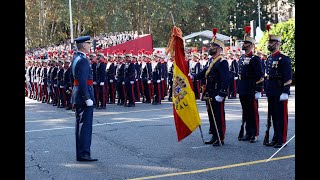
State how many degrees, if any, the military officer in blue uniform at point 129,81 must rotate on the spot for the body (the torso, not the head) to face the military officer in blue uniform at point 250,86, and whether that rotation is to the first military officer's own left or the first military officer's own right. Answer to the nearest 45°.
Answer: approximately 45° to the first military officer's own left

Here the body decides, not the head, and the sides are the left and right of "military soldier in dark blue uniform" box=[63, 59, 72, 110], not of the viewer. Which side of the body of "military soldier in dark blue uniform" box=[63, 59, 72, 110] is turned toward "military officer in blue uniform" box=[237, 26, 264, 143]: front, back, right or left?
left

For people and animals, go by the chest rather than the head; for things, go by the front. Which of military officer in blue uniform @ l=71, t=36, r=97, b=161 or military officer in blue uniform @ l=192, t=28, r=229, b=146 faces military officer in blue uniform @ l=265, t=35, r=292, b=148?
military officer in blue uniform @ l=71, t=36, r=97, b=161

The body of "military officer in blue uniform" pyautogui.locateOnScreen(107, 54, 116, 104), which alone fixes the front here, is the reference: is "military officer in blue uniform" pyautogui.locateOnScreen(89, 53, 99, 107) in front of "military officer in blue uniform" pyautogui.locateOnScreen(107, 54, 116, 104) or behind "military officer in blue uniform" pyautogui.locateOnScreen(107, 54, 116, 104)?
in front

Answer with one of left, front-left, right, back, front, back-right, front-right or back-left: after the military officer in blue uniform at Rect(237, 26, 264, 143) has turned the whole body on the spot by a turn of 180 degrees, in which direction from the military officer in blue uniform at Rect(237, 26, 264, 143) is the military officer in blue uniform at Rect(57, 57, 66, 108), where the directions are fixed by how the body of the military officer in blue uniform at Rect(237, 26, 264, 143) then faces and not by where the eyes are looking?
left

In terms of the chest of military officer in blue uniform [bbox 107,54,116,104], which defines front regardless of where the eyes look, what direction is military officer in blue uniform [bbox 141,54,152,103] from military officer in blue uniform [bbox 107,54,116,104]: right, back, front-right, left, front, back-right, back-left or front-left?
back-left

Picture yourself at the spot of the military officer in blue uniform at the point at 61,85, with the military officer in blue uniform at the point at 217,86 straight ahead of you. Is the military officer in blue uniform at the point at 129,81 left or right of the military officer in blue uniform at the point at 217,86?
left

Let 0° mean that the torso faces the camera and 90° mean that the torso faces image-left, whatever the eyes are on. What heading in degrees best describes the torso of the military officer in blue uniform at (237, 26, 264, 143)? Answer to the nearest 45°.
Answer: approximately 45°

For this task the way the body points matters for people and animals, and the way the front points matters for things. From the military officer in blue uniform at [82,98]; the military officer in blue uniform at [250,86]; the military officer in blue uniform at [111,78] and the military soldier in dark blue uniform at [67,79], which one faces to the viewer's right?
the military officer in blue uniform at [82,98]

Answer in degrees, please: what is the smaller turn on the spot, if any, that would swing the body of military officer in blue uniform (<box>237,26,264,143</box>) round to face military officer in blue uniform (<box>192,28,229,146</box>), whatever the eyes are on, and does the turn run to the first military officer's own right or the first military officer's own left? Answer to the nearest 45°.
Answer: approximately 45° to the first military officer's own right

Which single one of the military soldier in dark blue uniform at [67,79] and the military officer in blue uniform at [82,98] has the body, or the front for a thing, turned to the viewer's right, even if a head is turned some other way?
the military officer in blue uniform at [82,98]

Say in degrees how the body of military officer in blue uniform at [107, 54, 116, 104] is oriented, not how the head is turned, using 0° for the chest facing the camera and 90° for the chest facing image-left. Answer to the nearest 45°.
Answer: approximately 45°
